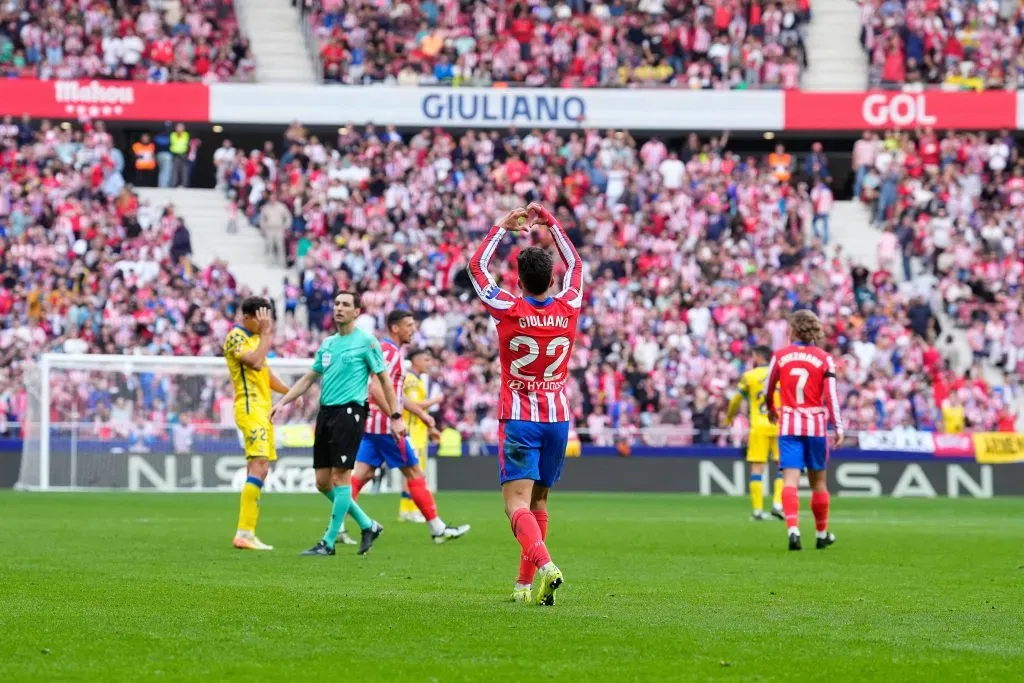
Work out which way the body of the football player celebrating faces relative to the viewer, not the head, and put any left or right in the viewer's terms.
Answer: facing away from the viewer

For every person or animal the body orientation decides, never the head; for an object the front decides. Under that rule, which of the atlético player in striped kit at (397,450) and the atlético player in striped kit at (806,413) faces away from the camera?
the atlético player in striped kit at (806,413)

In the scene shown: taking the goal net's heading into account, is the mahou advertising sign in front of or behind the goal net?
behind

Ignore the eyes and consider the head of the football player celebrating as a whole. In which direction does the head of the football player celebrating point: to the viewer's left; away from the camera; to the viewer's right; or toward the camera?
away from the camera

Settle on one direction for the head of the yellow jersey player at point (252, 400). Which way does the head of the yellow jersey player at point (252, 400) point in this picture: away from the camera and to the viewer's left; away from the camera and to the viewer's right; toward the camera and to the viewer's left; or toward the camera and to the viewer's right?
toward the camera and to the viewer's right

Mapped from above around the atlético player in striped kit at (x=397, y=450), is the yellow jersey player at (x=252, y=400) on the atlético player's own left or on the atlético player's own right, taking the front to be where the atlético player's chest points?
on the atlético player's own right

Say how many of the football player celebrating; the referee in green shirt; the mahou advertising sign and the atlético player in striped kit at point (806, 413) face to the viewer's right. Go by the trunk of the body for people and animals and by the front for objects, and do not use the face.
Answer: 0

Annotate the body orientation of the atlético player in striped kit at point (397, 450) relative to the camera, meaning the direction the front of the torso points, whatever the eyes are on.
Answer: to the viewer's right

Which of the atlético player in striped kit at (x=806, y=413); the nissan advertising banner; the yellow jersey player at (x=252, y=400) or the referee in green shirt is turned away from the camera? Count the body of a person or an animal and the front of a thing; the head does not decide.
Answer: the atlético player in striped kit

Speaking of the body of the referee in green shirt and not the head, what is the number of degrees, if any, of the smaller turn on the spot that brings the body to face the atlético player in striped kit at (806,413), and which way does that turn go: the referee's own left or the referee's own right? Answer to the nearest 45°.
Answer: approximately 135° to the referee's own left

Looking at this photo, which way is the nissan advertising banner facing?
toward the camera

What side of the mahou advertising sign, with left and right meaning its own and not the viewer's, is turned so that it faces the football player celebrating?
front

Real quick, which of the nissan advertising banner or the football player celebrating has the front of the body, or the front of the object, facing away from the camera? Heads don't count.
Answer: the football player celebrating

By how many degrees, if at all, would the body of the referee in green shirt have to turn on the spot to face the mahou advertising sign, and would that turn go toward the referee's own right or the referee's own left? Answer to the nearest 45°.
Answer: approximately 135° to the referee's own right

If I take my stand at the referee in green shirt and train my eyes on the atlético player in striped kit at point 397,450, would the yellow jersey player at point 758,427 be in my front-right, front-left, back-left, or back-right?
front-right
